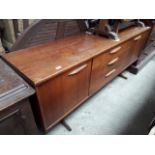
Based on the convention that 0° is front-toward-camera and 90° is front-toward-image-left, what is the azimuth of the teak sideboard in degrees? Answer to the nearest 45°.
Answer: approximately 315°

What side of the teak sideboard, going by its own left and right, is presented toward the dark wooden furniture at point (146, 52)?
left

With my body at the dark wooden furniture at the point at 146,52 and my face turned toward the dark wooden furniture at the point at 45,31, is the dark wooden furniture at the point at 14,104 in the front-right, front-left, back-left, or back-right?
front-left
